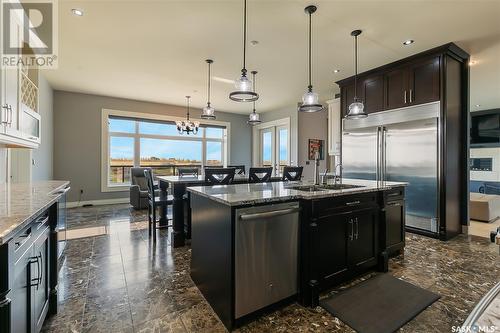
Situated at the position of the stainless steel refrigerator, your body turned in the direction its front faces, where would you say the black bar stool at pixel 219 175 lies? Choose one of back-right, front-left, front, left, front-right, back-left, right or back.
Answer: front

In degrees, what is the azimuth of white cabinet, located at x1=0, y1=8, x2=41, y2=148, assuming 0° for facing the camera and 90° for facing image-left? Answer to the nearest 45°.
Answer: approximately 315°

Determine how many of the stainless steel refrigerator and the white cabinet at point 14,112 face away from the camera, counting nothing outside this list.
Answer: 0

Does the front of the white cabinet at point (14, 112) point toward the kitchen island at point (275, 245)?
yes

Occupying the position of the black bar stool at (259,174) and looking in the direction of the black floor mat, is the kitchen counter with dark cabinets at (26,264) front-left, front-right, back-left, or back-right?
front-right

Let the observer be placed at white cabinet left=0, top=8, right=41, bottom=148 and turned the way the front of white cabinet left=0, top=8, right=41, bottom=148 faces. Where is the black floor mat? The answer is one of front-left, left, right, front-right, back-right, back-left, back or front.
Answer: front

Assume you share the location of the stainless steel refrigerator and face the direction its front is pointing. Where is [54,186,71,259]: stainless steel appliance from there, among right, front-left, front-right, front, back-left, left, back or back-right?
front

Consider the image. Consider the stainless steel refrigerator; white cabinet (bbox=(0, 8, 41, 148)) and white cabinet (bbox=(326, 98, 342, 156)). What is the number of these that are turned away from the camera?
0

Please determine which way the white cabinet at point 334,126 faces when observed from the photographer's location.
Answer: facing the viewer and to the left of the viewer

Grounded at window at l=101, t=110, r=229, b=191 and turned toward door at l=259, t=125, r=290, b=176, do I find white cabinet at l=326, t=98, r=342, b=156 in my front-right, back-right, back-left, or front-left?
front-right

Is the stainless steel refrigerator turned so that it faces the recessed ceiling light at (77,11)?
yes

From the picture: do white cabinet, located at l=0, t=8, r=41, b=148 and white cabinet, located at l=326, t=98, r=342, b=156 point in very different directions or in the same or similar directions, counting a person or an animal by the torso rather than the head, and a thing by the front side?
very different directions

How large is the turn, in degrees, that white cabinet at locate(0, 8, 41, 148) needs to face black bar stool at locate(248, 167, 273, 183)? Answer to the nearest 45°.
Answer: approximately 45° to its left

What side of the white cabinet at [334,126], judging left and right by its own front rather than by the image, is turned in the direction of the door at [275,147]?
right
